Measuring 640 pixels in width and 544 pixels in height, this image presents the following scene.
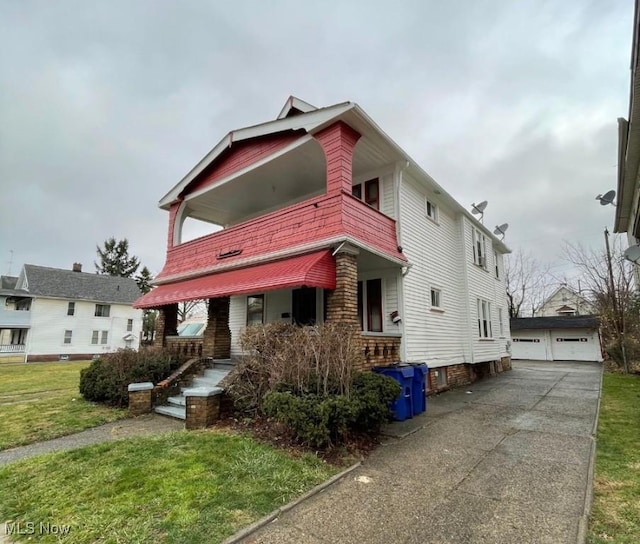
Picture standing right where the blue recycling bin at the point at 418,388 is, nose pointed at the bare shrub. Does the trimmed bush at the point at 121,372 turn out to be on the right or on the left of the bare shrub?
right

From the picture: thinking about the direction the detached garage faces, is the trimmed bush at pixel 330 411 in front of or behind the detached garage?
in front

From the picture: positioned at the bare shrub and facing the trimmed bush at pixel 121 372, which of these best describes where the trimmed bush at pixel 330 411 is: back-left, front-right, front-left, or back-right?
back-left

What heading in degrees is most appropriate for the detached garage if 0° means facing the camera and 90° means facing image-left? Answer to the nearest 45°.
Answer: approximately 0°

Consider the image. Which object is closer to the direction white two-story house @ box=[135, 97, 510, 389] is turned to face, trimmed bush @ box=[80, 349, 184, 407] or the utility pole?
the trimmed bush

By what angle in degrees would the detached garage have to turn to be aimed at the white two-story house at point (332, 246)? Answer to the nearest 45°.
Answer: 0° — it already faces it

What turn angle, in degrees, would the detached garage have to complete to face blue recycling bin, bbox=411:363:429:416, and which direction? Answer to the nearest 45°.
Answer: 0° — it already faces it

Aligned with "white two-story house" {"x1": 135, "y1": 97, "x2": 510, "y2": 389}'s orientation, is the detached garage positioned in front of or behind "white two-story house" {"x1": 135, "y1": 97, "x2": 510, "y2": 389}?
behind

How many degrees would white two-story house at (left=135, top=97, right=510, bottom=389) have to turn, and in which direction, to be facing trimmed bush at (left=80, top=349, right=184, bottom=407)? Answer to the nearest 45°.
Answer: approximately 45° to its right

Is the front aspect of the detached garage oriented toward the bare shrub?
yes
